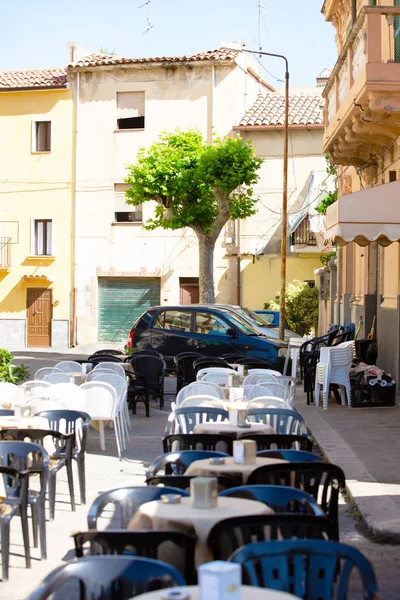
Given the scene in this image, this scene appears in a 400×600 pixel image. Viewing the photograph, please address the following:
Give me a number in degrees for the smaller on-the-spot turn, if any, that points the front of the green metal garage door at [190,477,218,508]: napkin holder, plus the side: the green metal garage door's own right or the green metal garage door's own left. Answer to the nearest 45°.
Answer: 0° — it already faces it

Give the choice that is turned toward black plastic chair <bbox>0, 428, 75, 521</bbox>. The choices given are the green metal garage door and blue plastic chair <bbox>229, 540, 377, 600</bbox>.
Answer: the green metal garage door

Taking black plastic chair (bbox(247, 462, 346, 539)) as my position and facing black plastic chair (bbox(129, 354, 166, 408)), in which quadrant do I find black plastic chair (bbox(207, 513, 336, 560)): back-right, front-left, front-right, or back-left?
back-left

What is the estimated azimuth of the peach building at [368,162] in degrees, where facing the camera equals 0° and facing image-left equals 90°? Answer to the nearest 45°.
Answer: approximately 90°

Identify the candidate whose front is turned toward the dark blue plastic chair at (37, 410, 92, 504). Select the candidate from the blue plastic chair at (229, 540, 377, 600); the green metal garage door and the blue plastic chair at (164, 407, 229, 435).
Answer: the green metal garage door
